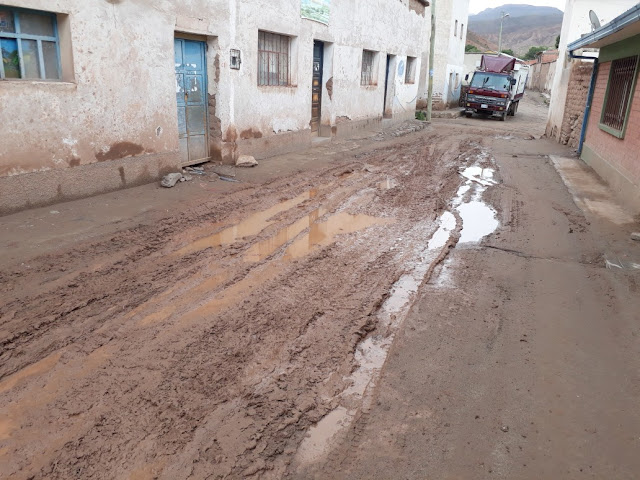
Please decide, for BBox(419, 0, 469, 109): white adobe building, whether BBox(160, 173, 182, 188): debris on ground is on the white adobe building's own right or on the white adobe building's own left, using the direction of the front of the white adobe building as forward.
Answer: on the white adobe building's own right

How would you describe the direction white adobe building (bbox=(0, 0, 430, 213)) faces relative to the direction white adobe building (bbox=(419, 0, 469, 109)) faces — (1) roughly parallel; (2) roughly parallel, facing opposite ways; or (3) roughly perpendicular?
roughly parallel

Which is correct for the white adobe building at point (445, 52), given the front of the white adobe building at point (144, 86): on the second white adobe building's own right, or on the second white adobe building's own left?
on the second white adobe building's own left

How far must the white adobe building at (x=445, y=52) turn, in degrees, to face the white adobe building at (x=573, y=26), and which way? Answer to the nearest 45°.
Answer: approximately 45° to its right

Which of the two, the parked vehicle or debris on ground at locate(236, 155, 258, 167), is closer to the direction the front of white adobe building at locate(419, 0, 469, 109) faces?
the parked vehicle

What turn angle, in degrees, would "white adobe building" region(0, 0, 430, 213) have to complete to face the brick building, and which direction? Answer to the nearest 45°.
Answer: approximately 45° to its left

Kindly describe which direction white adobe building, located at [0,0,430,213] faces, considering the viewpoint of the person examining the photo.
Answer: facing the viewer and to the right of the viewer

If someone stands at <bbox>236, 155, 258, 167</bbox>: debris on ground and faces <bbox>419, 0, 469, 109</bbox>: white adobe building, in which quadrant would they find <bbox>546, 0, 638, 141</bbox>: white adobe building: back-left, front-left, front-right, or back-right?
front-right

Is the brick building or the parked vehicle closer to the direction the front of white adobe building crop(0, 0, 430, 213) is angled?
the brick building

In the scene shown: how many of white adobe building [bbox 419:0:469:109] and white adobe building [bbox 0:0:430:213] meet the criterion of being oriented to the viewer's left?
0

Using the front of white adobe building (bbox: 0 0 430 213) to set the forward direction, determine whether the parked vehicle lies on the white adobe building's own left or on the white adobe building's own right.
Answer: on the white adobe building's own left

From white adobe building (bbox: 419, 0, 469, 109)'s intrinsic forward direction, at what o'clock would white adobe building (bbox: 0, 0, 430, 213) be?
white adobe building (bbox: 0, 0, 430, 213) is roughly at 2 o'clock from white adobe building (bbox: 419, 0, 469, 109).
